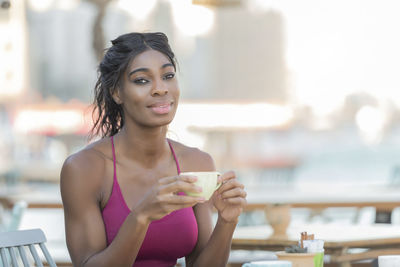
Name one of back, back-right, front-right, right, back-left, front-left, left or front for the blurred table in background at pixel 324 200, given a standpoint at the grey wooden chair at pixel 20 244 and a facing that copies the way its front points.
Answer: left

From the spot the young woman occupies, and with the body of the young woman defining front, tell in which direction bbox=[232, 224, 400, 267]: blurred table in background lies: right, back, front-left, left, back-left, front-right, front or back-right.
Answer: left

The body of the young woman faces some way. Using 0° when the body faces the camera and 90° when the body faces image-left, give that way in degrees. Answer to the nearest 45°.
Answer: approximately 315°

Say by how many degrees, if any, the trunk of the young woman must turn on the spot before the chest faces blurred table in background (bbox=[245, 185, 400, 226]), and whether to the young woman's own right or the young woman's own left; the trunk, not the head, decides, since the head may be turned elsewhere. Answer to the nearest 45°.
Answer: approximately 90° to the young woman's own left

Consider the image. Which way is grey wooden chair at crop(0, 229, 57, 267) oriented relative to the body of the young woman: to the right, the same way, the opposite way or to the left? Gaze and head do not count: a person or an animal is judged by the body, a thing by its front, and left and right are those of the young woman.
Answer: the same way

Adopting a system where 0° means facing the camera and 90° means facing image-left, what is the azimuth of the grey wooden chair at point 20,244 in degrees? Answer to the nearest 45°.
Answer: approximately 315°

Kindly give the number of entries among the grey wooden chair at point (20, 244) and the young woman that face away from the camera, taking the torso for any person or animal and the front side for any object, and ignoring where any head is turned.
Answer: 0

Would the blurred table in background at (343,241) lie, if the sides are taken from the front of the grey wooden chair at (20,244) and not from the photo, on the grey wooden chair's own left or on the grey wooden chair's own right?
on the grey wooden chair's own left

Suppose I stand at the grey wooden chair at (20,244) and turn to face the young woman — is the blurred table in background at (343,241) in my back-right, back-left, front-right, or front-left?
front-left
